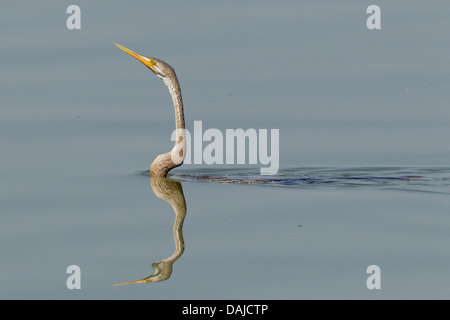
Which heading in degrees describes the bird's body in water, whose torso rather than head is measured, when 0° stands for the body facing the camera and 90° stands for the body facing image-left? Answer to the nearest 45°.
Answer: approximately 90°
